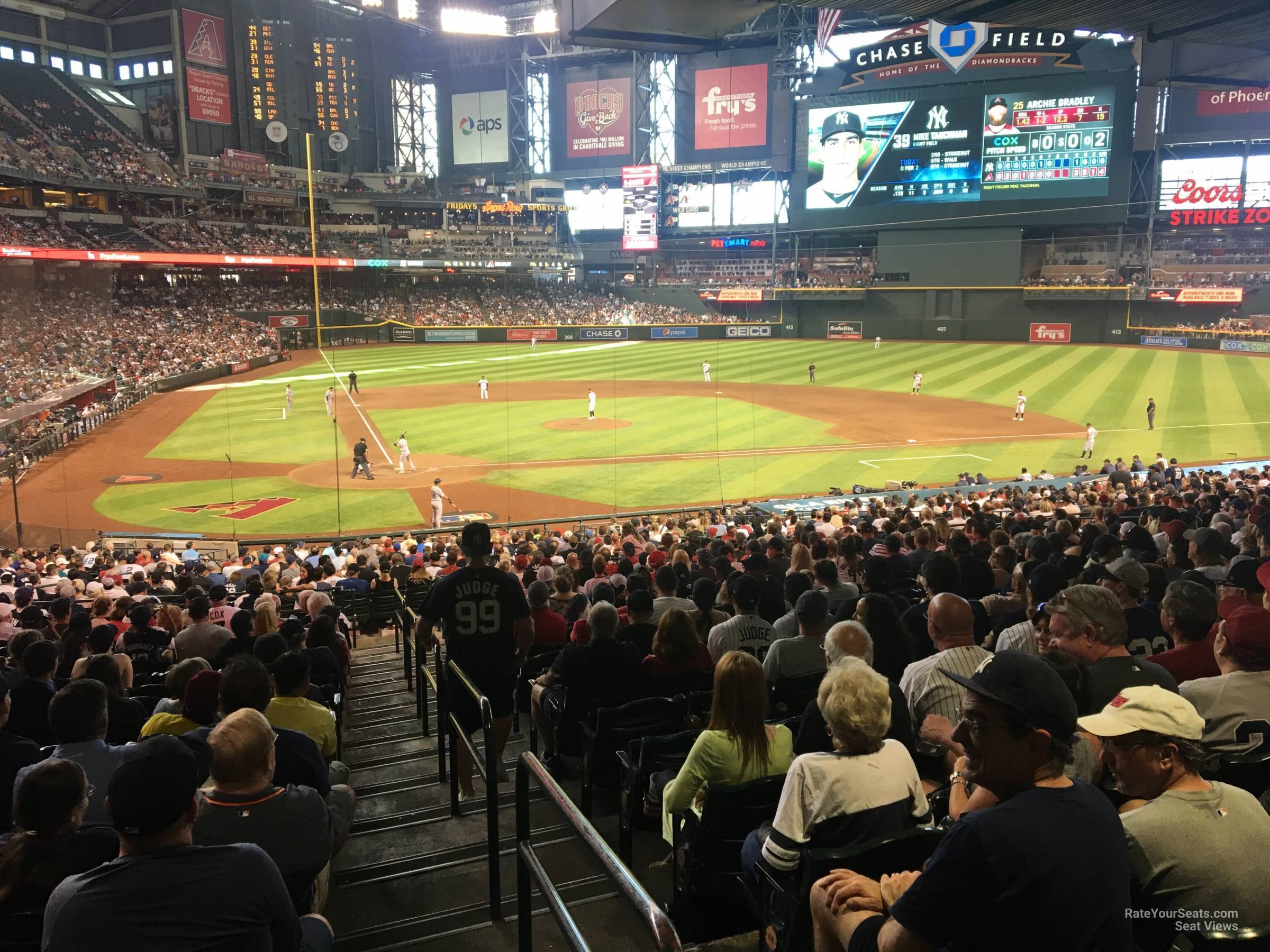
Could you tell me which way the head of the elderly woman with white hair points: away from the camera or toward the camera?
away from the camera

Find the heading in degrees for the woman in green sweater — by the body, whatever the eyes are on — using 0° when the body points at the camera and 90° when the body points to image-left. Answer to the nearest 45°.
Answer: approximately 180°

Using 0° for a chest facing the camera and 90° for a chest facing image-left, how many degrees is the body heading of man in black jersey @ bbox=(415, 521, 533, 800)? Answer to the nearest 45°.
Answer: approximately 180°

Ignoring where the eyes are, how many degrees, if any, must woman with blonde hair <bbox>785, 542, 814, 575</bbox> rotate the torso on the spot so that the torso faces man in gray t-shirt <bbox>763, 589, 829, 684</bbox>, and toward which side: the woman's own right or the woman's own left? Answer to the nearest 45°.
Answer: approximately 180°

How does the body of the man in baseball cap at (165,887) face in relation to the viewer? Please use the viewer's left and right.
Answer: facing away from the viewer

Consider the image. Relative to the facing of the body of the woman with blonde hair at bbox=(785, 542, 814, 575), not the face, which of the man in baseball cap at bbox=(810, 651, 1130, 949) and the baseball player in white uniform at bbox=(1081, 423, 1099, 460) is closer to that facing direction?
the baseball player in white uniform

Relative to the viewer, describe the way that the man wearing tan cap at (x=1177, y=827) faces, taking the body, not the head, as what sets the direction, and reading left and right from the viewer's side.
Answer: facing away from the viewer and to the left of the viewer

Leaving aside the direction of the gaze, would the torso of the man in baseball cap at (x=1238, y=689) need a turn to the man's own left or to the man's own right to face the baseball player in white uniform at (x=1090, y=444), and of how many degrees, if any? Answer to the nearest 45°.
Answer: approximately 45° to the man's own right
